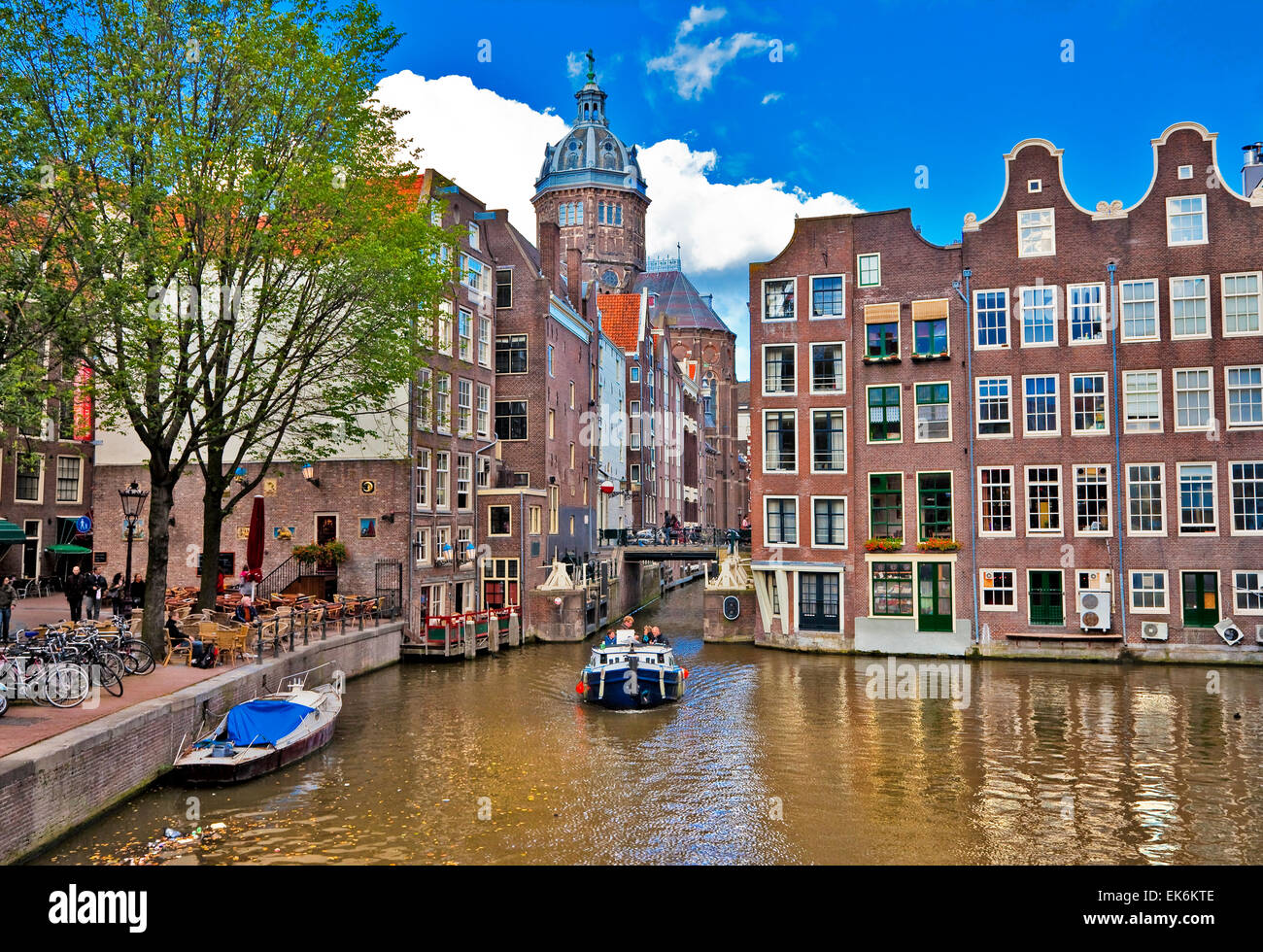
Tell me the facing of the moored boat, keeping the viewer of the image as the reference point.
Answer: facing away from the viewer and to the right of the viewer

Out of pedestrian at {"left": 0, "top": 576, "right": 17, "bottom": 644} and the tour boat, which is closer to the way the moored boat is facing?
the tour boat

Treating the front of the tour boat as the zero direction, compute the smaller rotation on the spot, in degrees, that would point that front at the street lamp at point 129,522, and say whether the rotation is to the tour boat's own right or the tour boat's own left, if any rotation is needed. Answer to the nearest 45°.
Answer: approximately 90° to the tour boat's own right

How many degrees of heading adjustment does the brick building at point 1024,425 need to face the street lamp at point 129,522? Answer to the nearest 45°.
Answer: approximately 45° to its right

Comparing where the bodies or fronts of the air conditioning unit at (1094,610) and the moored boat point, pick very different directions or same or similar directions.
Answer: very different directions

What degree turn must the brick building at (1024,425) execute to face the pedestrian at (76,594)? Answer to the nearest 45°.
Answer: approximately 45° to its right

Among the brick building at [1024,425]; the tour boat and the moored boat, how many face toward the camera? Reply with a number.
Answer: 2

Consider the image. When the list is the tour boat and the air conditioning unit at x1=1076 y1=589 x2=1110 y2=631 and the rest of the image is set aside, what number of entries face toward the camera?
2

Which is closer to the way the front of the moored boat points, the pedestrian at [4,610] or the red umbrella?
the red umbrella

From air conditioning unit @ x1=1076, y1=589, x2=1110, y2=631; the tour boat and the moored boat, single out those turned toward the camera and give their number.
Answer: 2

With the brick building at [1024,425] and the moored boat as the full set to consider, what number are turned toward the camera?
1

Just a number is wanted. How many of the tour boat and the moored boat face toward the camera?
1

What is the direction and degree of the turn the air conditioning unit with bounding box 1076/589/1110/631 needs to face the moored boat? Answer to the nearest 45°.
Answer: approximately 45° to its right

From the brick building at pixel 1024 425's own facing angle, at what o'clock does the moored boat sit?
The moored boat is roughly at 1 o'clock from the brick building.
